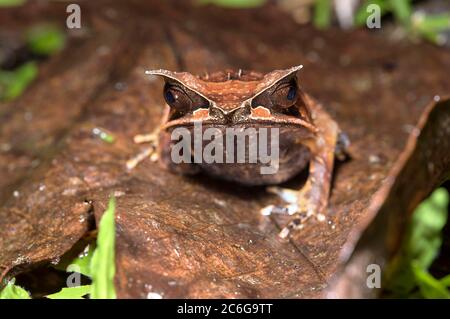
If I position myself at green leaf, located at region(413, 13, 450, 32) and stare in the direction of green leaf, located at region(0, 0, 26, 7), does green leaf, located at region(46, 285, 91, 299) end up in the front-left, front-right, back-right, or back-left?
front-left

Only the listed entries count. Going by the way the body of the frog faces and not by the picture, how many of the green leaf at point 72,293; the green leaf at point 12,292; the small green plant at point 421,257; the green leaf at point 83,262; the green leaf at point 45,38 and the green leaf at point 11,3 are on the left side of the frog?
1

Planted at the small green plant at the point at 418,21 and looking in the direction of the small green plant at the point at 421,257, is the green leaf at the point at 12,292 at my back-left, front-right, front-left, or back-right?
front-right

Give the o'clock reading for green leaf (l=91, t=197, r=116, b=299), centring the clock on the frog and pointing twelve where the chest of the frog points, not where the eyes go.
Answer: The green leaf is roughly at 1 o'clock from the frog.

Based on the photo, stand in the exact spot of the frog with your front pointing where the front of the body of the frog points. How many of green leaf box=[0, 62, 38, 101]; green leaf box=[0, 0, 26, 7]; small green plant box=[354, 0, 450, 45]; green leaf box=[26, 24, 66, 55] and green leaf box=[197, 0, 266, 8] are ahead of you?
0

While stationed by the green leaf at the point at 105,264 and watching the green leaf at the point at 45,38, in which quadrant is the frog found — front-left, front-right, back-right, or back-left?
front-right

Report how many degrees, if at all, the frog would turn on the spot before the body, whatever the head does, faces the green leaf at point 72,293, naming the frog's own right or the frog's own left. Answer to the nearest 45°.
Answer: approximately 45° to the frog's own right

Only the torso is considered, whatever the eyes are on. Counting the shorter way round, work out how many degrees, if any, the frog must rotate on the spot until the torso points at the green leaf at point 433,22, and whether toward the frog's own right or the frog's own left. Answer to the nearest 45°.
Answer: approximately 135° to the frog's own left

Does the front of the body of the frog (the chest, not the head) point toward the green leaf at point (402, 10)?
no

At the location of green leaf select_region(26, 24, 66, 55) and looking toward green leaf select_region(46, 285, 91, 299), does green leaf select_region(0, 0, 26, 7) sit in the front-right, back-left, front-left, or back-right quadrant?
back-right

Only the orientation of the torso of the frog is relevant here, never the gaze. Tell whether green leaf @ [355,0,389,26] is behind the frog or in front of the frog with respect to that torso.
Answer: behind

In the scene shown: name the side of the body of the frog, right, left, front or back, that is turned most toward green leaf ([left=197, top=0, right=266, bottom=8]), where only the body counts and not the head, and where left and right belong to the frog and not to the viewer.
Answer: back

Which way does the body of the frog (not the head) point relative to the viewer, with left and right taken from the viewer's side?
facing the viewer

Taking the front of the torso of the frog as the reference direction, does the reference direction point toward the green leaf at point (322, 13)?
no

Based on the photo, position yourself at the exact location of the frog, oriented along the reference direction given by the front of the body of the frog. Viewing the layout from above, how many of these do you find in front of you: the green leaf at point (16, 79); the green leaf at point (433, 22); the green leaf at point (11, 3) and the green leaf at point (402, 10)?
0

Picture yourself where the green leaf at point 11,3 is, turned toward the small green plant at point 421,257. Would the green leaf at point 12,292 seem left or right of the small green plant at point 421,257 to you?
right

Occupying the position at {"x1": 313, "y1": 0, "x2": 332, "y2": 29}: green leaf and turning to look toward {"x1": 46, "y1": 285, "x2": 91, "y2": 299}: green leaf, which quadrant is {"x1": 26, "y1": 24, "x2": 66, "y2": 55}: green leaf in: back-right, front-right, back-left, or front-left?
front-right
